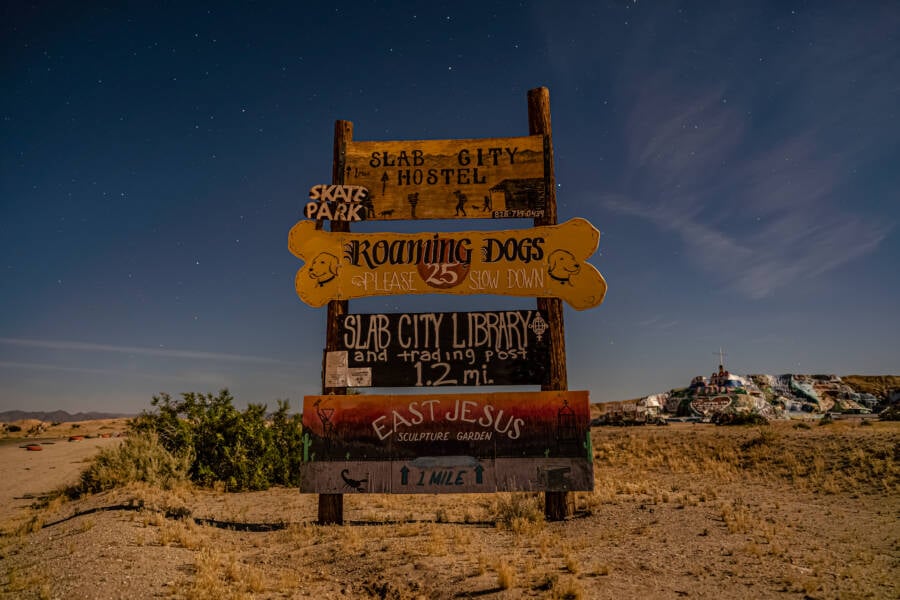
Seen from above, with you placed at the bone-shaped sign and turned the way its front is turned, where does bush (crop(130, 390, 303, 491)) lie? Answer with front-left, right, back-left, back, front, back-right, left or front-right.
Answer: back-right

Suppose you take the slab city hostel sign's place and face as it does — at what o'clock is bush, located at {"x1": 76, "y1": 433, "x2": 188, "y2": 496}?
The bush is roughly at 4 o'clock from the slab city hostel sign.

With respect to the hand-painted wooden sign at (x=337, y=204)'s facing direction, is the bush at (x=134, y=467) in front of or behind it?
behind

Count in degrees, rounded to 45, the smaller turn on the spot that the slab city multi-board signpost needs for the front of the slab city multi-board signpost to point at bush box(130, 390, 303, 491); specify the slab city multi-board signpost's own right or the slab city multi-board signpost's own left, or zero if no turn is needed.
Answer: approximately 135° to the slab city multi-board signpost's own right

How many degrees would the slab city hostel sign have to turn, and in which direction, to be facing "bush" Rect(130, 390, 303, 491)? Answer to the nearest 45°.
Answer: approximately 135° to its right
